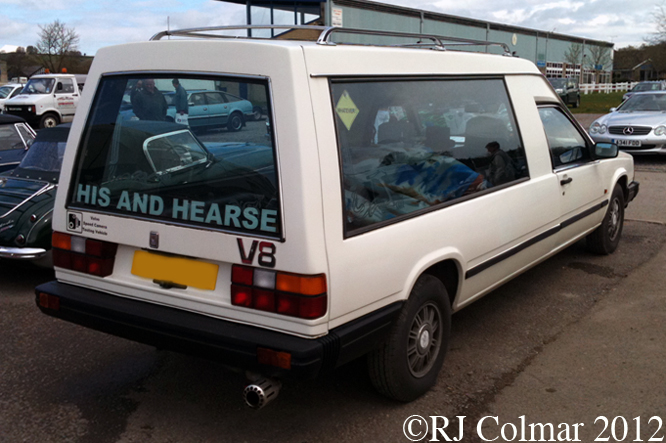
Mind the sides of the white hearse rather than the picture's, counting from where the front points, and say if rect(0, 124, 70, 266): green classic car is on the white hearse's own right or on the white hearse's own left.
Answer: on the white hearse's own left

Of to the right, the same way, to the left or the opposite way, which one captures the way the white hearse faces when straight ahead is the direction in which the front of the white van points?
the opposite way

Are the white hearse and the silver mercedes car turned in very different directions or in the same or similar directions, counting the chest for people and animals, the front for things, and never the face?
very different directions

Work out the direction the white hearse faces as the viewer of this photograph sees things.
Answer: facing away from the viewer and to the right of the viewer

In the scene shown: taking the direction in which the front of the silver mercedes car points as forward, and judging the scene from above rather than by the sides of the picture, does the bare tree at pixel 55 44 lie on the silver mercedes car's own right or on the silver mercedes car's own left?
on the silver mercedes car's own right

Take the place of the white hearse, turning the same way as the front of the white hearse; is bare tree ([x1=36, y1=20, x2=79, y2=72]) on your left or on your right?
on your left

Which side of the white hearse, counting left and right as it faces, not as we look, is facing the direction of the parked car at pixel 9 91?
left

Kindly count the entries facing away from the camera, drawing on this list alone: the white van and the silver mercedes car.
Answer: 0

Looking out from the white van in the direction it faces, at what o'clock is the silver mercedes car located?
The silver mercedes car is roughly at 9 o'clock from the white van.
